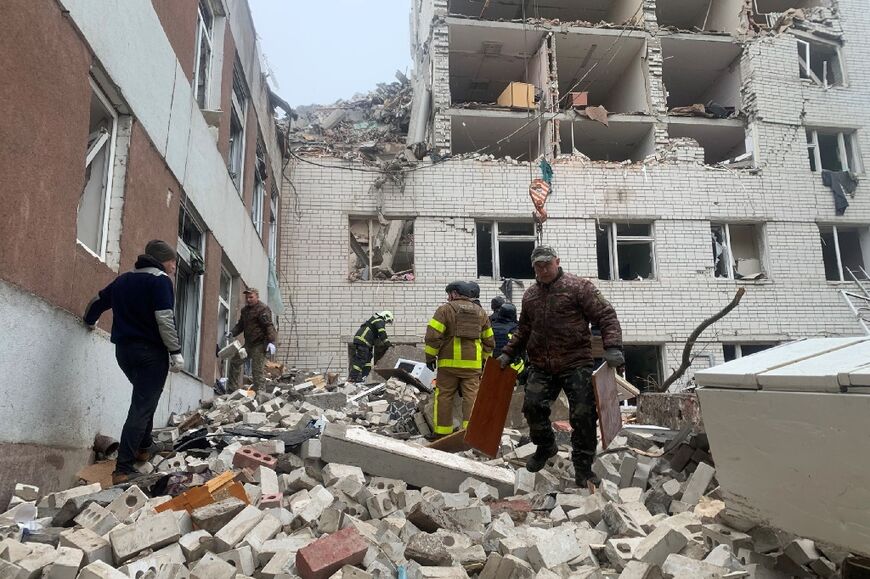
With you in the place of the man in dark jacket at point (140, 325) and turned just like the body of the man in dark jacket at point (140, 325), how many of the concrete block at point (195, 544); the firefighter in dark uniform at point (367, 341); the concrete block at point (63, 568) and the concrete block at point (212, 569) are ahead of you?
1

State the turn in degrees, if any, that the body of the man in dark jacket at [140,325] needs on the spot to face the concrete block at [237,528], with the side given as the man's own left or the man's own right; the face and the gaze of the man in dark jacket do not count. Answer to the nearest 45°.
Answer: approximately 135° to the man's own right

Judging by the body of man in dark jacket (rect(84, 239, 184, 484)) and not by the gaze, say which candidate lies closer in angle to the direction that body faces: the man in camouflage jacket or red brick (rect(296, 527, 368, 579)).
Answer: the man in camouflage jacket

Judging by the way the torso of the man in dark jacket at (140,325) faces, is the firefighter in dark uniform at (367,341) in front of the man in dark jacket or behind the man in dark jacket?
in front

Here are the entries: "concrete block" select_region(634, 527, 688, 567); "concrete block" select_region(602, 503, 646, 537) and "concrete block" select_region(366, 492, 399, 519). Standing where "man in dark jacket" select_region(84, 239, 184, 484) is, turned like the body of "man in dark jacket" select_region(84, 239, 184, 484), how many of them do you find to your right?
3

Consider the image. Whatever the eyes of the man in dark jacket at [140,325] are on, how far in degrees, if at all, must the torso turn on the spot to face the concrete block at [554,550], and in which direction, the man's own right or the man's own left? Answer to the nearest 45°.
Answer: approximately 90° to the man's own right

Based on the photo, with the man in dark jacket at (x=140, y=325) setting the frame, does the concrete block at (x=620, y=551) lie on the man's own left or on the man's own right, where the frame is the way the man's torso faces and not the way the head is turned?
on the man's own right

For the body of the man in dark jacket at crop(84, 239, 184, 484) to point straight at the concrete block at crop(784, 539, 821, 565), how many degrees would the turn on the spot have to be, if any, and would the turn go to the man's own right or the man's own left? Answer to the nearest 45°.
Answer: approximately 90° to the man's own right

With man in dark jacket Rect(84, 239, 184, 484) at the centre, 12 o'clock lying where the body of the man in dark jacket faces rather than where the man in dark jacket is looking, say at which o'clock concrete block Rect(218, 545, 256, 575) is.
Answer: The concrete block is roughly at 4 o'clock from the man in dark jacket.

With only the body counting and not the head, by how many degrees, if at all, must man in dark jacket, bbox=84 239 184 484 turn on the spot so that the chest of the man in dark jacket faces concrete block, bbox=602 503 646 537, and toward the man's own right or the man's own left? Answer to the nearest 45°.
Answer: approximately 90° to the man's own right
